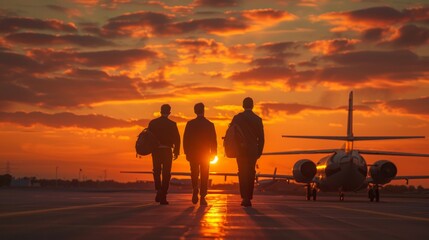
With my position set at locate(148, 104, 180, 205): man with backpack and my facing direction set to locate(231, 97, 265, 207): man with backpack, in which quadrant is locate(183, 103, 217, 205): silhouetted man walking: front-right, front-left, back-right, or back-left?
front-left

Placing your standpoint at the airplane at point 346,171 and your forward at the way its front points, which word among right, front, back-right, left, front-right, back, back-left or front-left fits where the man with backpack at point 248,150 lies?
front

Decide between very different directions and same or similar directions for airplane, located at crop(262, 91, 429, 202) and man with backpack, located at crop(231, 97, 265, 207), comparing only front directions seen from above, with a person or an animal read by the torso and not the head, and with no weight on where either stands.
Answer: very different directions

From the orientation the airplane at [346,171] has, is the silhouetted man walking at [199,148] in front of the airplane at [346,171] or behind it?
in front

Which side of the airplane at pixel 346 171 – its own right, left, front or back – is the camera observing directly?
front

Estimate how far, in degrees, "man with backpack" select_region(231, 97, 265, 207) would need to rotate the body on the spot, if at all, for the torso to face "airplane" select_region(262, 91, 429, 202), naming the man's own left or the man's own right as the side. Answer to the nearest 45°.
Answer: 0° — they already face it

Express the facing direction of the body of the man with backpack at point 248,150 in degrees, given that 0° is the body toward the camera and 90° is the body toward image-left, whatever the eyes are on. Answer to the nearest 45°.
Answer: approximately 180°

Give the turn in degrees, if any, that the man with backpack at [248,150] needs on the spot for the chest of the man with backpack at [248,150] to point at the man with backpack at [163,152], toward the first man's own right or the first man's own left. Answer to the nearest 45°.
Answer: approximately 45° to the first man's own left

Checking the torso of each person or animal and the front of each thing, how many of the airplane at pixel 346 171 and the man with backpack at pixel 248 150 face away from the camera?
1

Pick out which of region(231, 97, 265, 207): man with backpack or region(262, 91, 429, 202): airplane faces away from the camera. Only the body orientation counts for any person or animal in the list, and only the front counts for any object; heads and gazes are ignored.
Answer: the man with backpack

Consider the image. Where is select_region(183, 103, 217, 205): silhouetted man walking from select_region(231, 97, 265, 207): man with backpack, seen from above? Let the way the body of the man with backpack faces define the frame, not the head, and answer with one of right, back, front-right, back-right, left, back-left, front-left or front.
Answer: front-left

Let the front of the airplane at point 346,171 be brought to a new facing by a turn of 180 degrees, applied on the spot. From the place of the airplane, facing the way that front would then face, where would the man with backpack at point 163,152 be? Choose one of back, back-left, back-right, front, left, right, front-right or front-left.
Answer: back
